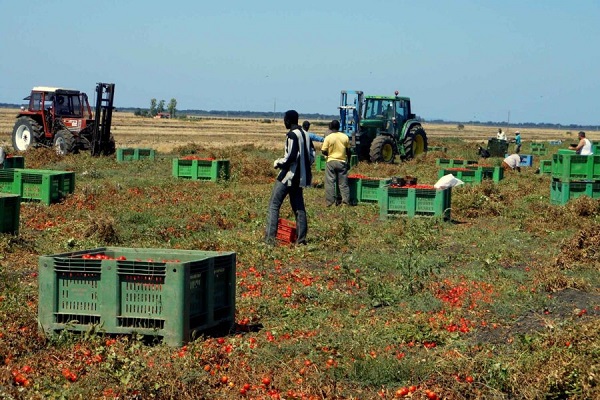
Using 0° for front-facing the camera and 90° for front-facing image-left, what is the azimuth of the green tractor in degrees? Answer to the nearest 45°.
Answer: approximately 45°

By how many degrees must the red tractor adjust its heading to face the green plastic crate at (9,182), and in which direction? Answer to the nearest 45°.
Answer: approximately 45° to its right

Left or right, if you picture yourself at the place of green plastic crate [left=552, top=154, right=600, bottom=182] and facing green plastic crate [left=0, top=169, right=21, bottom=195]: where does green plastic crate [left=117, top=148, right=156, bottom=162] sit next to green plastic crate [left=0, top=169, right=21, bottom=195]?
right

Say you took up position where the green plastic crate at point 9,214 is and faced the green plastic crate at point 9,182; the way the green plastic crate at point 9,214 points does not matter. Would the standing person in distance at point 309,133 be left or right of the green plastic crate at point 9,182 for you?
right

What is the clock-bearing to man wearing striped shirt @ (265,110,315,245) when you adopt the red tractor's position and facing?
The man wearing striped shirt is roughly at 1 o'clock from the red tractor.
